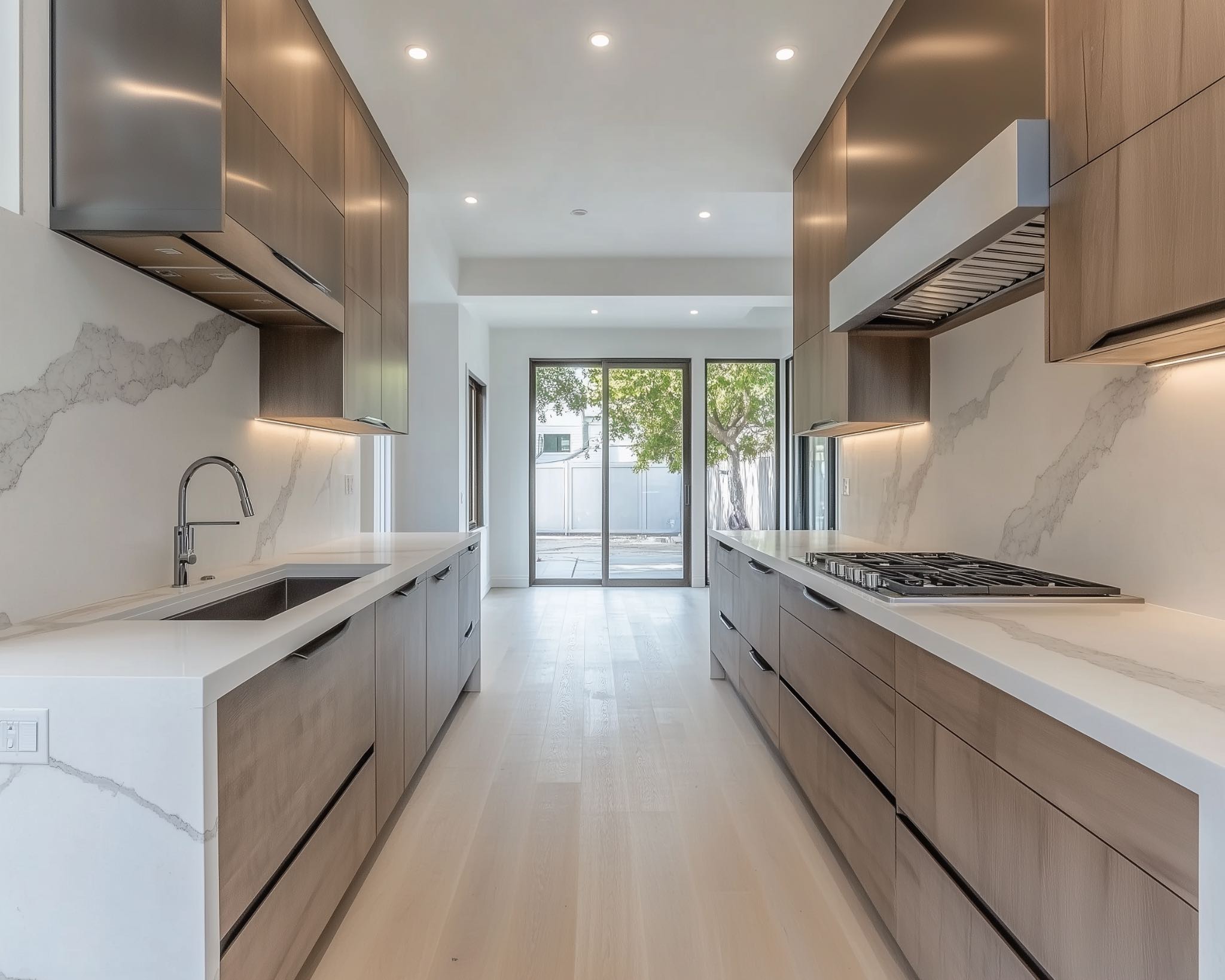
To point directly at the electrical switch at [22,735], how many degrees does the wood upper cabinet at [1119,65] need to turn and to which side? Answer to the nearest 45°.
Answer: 0° — it already faces it

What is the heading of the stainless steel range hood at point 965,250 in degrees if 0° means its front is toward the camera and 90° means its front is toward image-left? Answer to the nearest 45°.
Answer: approximately 45°

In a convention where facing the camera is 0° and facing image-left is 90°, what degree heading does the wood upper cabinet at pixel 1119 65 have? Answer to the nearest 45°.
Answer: approximately 45°

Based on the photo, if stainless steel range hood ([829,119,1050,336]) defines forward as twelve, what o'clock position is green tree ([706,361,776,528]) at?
The green tree is roughly at 4 o'clock from the stainless steel range hood.

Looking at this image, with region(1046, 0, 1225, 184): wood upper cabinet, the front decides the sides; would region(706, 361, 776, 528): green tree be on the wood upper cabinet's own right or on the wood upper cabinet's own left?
on the wood upper cabinet's own right

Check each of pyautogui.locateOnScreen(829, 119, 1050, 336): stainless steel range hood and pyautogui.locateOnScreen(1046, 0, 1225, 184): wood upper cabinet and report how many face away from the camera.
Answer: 0

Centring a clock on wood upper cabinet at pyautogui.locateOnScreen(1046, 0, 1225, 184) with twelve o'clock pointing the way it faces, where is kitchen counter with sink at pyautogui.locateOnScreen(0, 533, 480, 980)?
The kitchen counter with sink is roughly at 12 o'clock from the wood upper cabinet.

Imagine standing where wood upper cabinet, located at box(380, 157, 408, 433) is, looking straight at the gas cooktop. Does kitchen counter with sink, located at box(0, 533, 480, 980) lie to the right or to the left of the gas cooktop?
right

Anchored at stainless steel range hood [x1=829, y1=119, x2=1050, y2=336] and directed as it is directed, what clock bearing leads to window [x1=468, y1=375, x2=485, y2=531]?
The window is roughly at 3 o'clock from the stainless steel range hood.

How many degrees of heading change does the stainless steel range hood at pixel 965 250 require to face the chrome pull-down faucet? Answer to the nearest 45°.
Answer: approximately 45° to its right

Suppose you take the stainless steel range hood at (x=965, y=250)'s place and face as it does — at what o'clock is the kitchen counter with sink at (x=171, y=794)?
The kitchen counter with sink is roughly at 12 o'clock from the stainless steel range hood.
